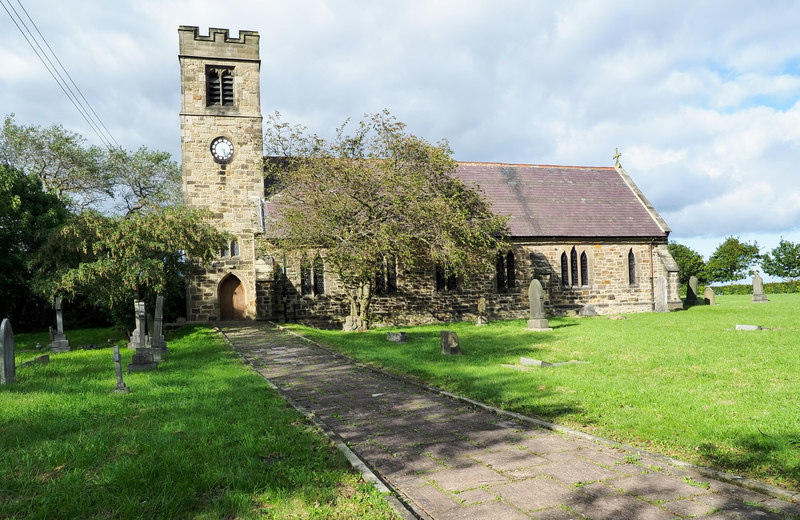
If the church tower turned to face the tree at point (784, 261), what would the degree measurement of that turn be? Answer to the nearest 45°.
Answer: approximately 90° to its left

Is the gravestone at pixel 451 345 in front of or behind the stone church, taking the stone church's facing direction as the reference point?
in front

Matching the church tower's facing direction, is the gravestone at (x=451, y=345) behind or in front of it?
in front

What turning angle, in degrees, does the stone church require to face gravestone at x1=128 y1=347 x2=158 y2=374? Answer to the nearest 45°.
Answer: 0° — it already faces it

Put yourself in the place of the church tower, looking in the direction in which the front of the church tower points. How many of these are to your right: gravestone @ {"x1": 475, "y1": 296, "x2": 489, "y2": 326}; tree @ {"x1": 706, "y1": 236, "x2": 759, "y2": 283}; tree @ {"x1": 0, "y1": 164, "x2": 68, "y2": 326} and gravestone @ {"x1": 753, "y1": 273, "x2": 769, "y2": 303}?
1

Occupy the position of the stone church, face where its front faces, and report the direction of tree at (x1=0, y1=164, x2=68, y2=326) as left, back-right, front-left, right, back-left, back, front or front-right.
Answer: right

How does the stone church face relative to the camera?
toward the camera

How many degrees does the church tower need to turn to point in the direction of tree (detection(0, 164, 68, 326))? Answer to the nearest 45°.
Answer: approximately 90° to its right

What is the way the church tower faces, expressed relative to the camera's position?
facing the viewer

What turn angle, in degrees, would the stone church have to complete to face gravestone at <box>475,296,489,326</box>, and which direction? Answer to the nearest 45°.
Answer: approximately 45° to its left
